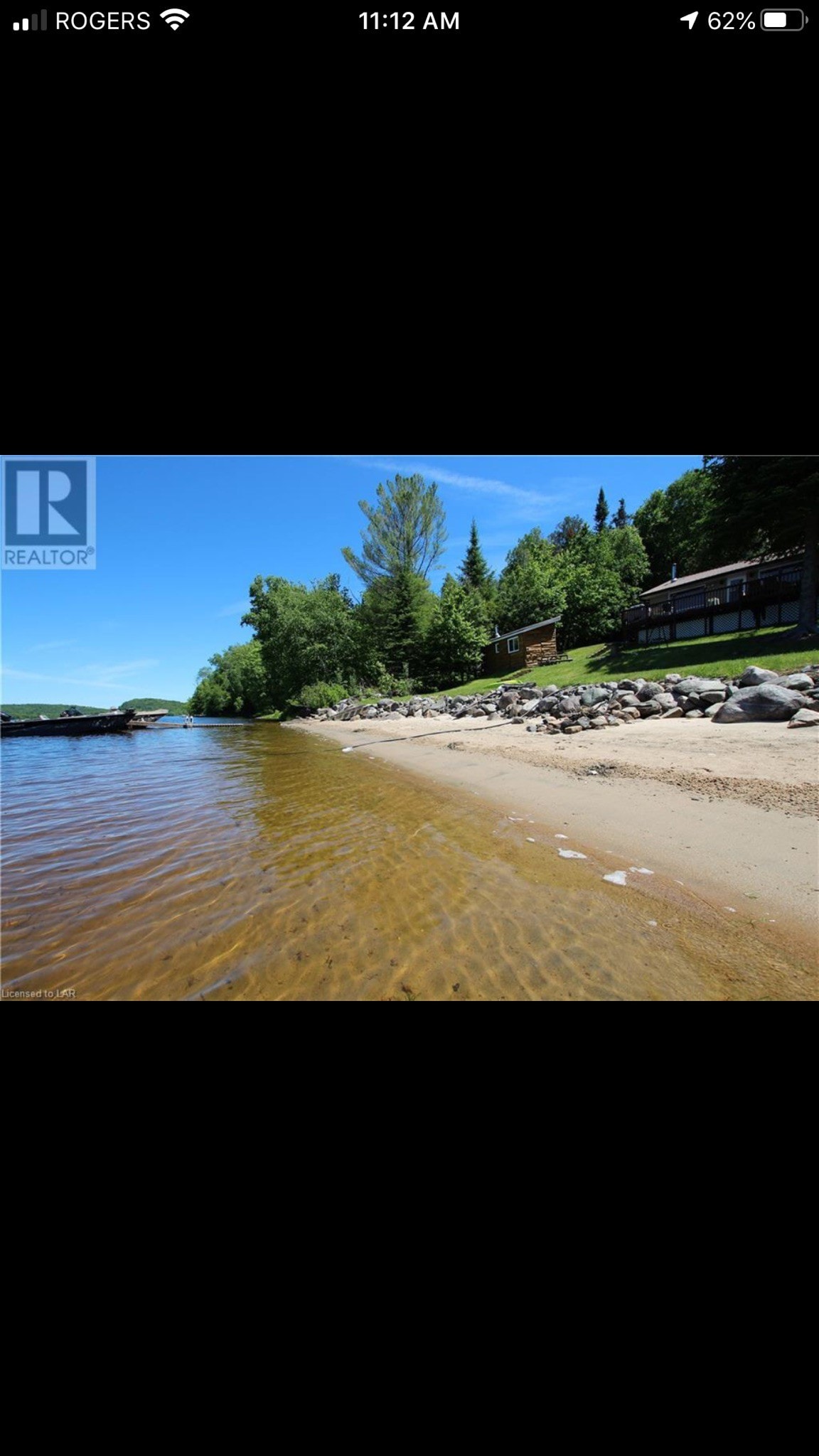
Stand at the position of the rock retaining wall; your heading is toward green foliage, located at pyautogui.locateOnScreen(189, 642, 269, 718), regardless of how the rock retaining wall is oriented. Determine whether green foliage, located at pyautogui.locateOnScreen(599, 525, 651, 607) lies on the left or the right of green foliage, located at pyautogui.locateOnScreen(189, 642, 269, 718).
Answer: right

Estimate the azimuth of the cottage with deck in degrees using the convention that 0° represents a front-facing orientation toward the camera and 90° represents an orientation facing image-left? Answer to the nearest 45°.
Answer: approximately 45°

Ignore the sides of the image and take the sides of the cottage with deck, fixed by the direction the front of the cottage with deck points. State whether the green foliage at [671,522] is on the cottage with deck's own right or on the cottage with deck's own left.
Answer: on the cottage with deck's own right

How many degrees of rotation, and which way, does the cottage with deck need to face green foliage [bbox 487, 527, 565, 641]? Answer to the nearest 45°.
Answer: approximately 90° to its right

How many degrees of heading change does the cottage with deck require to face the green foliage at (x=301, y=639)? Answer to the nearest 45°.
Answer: approximately 45° to its right

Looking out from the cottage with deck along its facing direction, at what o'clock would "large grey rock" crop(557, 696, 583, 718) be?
The large grey rock is roughly at 11 o'clock from the cottage with deck.
